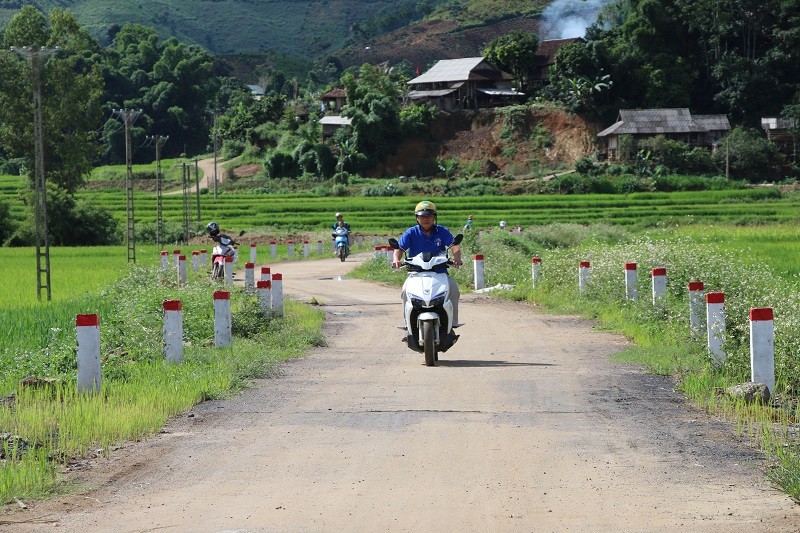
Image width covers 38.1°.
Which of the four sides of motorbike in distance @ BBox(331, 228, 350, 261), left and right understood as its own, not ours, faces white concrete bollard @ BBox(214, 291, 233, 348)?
front

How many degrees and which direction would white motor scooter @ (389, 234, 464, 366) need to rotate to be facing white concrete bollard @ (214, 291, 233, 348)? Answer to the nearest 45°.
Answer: approximately 135° to its right

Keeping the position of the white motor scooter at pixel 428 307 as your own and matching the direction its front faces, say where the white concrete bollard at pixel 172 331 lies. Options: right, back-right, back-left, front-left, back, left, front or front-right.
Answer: right

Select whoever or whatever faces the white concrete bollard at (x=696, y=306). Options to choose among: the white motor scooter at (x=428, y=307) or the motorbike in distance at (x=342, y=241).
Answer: the motorbike in distance

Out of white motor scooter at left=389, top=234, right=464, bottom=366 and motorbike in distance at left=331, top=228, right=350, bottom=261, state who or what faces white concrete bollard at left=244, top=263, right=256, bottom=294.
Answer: the motorbike in distance

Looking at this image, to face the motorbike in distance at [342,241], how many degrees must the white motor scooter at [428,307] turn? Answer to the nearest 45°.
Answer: approximately 180°

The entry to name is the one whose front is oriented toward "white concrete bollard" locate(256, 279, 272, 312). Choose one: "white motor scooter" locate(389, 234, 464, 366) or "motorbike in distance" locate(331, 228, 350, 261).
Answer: the motorbike in distance

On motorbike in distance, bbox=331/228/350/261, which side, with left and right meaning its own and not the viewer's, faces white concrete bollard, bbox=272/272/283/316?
front

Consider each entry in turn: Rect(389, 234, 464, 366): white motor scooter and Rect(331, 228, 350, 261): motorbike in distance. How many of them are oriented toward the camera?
2

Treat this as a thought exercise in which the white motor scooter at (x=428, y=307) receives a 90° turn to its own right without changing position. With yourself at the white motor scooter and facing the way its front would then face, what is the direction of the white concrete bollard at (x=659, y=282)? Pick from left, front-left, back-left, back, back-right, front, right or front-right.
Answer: back-right

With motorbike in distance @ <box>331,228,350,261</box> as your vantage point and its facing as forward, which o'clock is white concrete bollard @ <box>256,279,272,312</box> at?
The white concrete bollard is roughly at 12 o'clock from the motorbike in distance.

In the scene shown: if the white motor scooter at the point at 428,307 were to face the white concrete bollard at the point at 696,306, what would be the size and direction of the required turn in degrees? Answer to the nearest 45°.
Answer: approximately 90° to its left

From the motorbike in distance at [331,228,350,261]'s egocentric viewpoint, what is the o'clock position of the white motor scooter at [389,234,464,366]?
The white motor scooter is roughly at 12 o'clock from the motorbike in distance.

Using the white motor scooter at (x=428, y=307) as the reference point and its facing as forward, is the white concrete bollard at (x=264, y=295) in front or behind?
behind
